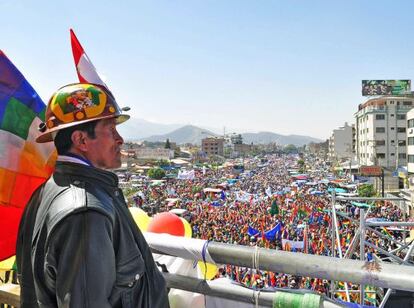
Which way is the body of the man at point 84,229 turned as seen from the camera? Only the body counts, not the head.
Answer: to the viewer's right

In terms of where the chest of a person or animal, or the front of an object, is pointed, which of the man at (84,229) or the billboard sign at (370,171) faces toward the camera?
the billboard sign

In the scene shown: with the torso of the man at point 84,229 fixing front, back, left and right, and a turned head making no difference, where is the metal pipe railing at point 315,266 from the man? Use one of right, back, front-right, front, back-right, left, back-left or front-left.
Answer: front

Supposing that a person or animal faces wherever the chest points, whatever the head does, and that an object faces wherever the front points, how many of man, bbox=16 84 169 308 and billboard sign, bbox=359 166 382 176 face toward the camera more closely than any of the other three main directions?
1

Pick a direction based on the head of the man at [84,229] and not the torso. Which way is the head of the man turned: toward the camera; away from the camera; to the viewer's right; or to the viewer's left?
to the viewer's right

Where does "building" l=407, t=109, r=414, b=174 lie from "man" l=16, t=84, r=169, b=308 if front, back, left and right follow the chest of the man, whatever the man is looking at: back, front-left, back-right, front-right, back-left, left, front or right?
front-left

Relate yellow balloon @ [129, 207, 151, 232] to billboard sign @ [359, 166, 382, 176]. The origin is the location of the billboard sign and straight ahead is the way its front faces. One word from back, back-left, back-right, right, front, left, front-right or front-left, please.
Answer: front

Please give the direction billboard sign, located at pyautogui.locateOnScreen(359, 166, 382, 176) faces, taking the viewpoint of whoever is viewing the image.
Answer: facing the viewer

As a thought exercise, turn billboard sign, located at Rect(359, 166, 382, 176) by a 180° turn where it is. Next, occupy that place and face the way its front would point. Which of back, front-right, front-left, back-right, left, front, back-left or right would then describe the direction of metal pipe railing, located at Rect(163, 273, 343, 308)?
back

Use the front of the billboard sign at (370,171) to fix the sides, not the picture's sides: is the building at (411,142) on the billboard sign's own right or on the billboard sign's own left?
on the billboard sign's own left

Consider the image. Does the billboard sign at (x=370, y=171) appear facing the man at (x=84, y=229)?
yes

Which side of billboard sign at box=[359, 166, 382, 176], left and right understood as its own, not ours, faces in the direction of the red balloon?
front
